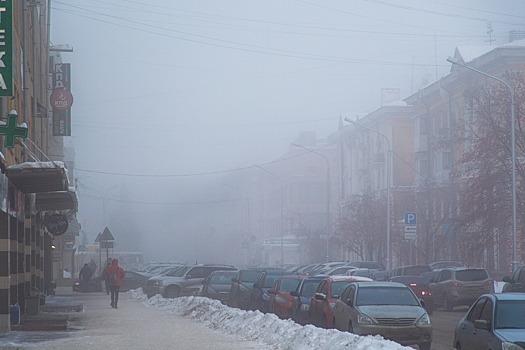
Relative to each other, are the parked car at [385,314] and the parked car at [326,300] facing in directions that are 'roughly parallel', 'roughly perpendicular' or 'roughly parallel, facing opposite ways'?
roughly parallel

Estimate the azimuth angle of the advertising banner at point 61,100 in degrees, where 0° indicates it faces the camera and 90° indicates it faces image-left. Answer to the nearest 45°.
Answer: approximately 0°

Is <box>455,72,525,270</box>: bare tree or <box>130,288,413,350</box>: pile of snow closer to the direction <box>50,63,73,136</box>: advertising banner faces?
the pile of snow

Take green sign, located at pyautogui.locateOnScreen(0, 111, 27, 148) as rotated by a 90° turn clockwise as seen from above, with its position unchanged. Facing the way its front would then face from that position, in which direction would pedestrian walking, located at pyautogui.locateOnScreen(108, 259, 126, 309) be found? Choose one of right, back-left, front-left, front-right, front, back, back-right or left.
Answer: right

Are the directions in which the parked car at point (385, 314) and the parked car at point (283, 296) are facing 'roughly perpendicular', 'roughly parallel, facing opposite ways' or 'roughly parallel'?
roughly parallel

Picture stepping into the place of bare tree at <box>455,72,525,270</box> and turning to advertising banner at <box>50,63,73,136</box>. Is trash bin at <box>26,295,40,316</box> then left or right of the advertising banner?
left

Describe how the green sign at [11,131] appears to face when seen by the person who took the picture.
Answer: facing the viewer

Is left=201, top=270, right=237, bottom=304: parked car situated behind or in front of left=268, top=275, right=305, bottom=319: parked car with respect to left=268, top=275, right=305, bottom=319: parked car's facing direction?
behind

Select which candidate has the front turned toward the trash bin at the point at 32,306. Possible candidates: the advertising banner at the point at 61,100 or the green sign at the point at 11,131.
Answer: the advertising banner

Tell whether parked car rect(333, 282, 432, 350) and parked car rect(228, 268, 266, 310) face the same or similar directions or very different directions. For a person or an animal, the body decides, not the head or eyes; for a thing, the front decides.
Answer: same or similar directions

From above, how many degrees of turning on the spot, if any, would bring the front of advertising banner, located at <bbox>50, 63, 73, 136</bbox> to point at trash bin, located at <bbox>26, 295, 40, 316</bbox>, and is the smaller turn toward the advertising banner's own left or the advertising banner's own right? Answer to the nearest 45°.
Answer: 0° — it already faces it

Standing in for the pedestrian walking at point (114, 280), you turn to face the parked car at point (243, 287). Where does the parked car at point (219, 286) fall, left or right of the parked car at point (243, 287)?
left

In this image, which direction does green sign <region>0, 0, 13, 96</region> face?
toward the camera
